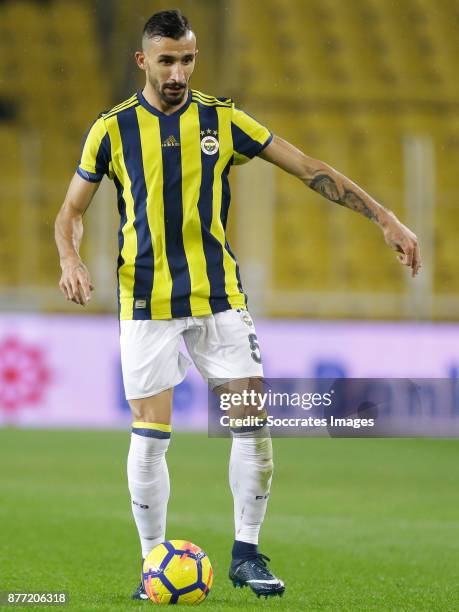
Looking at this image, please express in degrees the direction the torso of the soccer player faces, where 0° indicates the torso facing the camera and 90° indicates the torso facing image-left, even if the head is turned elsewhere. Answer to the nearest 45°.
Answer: approximately 0°
